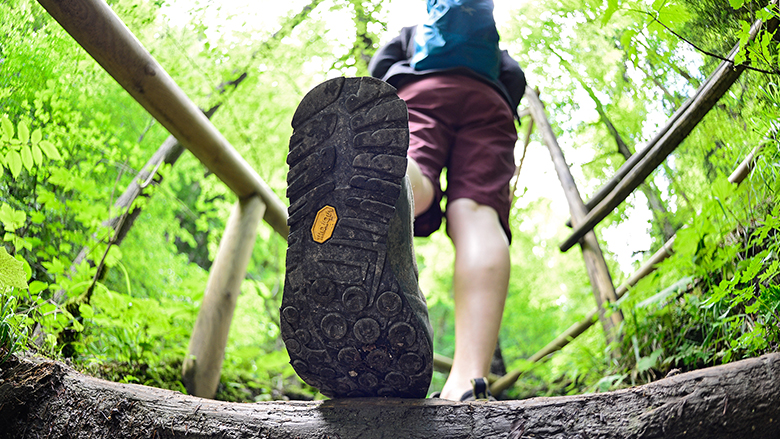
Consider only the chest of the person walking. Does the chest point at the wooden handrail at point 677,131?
no

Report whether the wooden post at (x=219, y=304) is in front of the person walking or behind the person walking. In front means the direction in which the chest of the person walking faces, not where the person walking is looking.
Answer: in front

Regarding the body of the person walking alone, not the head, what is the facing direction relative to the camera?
away from the camera

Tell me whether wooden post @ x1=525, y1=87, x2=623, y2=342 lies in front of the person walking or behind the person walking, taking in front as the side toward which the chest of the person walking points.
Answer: in front
